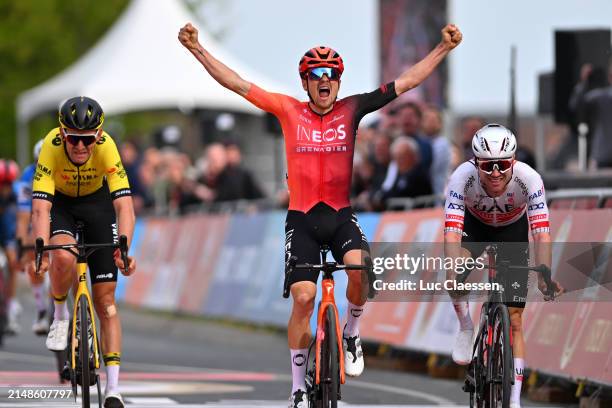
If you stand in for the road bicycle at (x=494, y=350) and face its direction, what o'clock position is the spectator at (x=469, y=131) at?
The spectator is roughly at 6 o'clock from the road bicycle.

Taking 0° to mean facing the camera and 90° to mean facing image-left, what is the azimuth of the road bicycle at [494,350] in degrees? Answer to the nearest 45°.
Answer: approximately 0°

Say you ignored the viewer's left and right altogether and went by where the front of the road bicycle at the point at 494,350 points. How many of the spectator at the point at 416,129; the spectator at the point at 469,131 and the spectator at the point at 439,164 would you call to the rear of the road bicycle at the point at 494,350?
3

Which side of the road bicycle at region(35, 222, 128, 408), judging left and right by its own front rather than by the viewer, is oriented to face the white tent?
back

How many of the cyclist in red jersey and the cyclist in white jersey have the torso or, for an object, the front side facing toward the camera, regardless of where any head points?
2

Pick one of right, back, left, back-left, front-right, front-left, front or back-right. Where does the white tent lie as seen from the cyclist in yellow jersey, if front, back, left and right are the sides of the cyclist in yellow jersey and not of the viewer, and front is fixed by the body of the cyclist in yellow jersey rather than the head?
back
